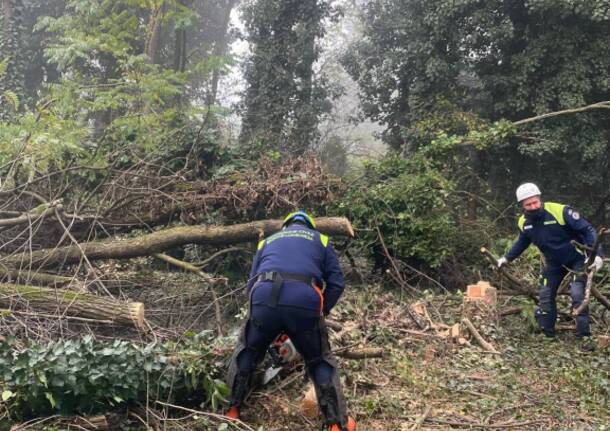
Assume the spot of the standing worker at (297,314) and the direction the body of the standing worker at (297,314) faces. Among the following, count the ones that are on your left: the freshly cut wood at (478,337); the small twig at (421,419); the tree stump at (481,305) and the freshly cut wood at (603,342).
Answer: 0

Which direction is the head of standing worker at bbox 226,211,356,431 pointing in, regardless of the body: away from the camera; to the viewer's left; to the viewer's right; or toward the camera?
away from the camera

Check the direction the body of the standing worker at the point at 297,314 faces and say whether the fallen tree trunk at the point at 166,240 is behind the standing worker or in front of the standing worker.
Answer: in front

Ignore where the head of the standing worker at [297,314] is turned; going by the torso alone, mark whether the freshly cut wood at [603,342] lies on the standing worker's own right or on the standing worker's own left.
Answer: on the standing worker's own right

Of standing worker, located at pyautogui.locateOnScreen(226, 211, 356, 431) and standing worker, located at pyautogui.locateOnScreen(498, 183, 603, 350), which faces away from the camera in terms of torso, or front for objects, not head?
standing worker, located at pyautogui.locateOnScreen(226, 211, 356, 431)

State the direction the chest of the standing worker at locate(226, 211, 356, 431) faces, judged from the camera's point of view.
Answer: away from the camera

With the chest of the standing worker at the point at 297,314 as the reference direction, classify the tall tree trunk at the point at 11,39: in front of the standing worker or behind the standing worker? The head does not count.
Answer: in front

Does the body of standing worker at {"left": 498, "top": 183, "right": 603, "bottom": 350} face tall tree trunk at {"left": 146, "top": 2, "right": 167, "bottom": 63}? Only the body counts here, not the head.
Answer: no

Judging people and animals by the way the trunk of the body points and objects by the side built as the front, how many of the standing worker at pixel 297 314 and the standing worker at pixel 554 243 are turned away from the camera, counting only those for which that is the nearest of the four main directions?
1

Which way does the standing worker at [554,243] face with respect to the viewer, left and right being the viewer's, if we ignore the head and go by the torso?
facing the viewer and to the left of the viewer

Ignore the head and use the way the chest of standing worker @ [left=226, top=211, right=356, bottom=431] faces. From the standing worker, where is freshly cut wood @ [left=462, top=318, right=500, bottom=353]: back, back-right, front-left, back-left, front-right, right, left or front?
front-right
